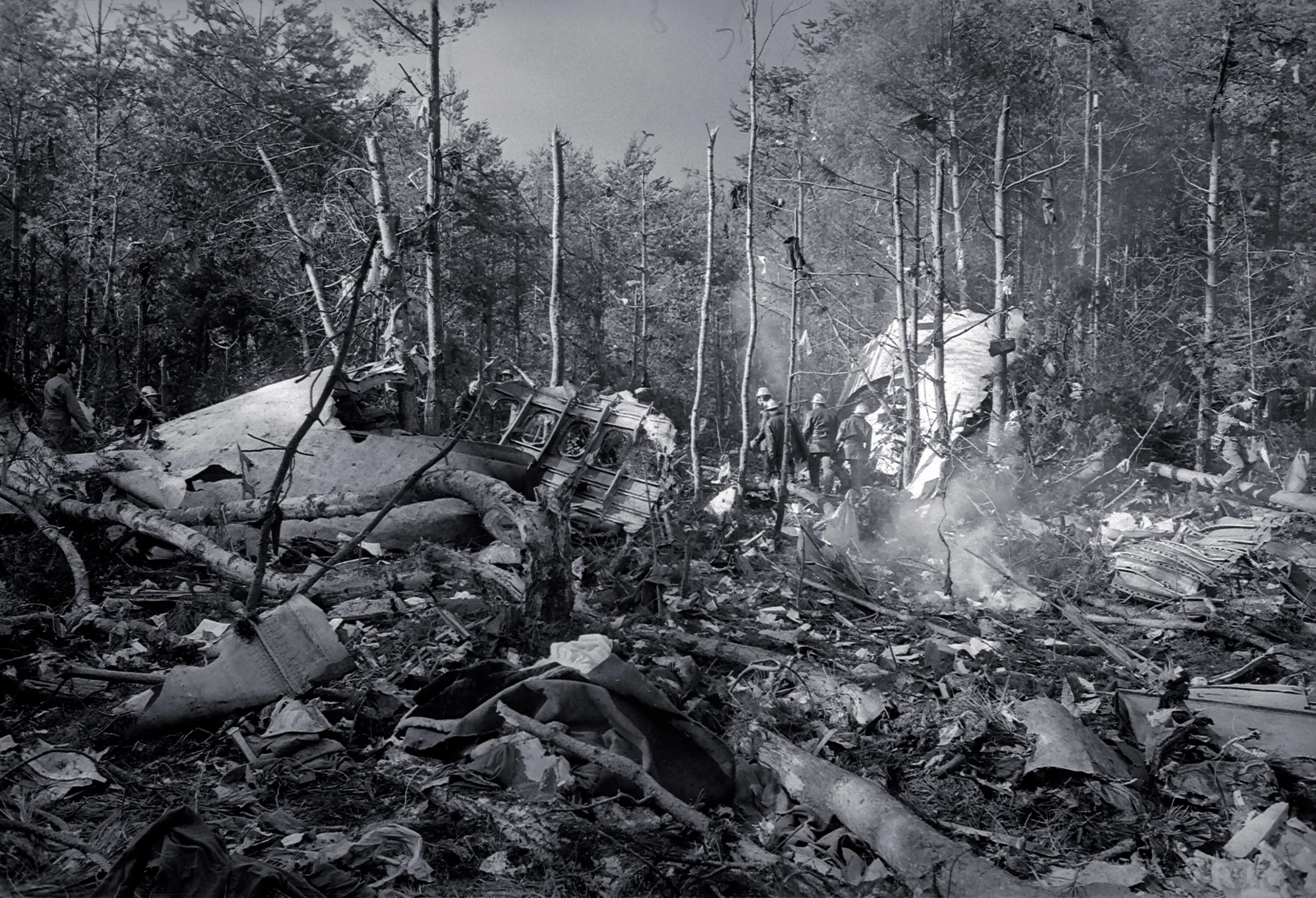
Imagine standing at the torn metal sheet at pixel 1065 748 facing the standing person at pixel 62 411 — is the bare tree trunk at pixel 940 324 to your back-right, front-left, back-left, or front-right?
front-right

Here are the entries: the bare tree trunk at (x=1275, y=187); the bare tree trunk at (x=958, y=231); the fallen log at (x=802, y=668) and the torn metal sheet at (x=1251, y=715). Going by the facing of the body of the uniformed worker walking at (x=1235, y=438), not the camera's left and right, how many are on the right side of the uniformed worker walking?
2

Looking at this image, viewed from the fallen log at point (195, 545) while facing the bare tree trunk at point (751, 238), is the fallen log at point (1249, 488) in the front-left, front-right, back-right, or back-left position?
front-right

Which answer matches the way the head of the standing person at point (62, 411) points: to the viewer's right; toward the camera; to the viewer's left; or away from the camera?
to the viewer's right

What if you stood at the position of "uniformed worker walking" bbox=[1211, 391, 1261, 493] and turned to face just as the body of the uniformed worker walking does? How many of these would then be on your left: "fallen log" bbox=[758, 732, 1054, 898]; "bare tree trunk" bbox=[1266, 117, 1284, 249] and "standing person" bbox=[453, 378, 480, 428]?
1
